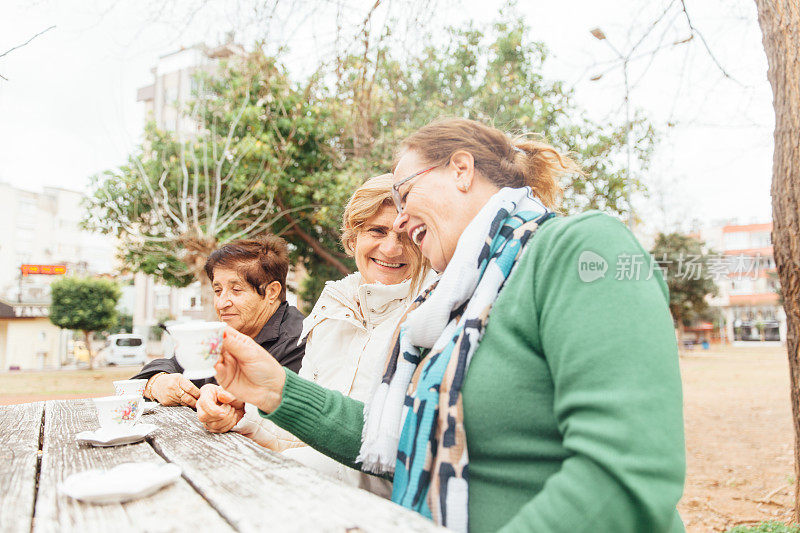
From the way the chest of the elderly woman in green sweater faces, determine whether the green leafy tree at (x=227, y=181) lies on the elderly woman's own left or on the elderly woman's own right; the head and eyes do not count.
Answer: on the elderly woman's own right

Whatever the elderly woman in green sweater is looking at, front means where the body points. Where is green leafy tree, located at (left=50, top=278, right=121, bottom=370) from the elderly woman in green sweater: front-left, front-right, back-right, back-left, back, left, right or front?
front-right

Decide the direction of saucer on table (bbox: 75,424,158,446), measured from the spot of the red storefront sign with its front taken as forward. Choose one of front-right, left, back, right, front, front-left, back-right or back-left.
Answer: front

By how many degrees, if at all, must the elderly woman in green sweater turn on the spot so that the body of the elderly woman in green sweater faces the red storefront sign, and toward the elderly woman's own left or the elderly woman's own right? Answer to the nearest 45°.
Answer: approximately 45° to the elderly woman's own right

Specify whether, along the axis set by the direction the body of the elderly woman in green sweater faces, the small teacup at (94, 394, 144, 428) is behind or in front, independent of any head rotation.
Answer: in front

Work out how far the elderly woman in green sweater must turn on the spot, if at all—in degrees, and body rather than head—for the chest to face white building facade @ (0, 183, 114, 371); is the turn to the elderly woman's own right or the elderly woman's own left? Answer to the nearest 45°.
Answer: approximately 45° to the elderly woman's own right

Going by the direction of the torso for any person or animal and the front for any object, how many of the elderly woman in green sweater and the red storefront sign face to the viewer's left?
1

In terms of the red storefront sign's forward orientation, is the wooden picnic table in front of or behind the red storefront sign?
in front

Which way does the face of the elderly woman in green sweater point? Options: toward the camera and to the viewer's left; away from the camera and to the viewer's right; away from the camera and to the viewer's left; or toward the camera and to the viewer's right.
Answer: toward the camera and to the viewer's left

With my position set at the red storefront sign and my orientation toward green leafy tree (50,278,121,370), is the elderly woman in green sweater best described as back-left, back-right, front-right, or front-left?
front-right

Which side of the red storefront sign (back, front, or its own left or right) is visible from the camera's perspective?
front

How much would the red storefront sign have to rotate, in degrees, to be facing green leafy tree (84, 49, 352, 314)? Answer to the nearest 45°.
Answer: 0° — it already faces it

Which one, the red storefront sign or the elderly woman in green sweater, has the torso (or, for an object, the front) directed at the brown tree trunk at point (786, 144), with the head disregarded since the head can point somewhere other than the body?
the red storefront sign

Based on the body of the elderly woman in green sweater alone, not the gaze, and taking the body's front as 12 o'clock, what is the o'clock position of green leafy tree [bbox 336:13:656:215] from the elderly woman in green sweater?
The green leafy tree is roughly at 3 o'clock from the elderly woman in green sweater.

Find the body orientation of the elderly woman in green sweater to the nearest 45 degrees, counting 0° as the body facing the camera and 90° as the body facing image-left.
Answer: approximately 90°
